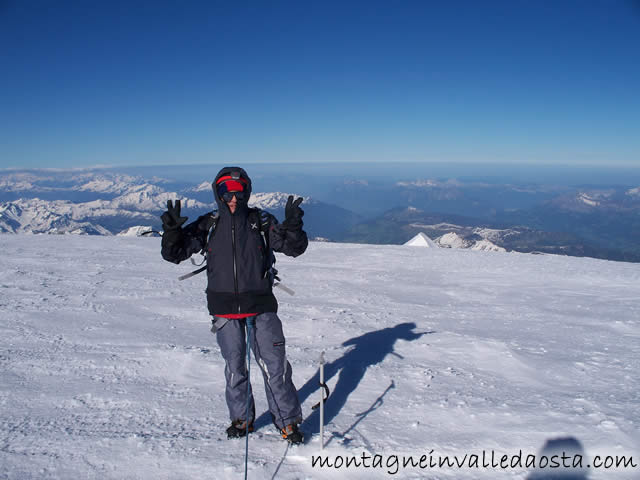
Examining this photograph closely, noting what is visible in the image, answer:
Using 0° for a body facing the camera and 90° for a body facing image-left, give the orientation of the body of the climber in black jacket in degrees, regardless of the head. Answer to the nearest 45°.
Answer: approximately 0°
